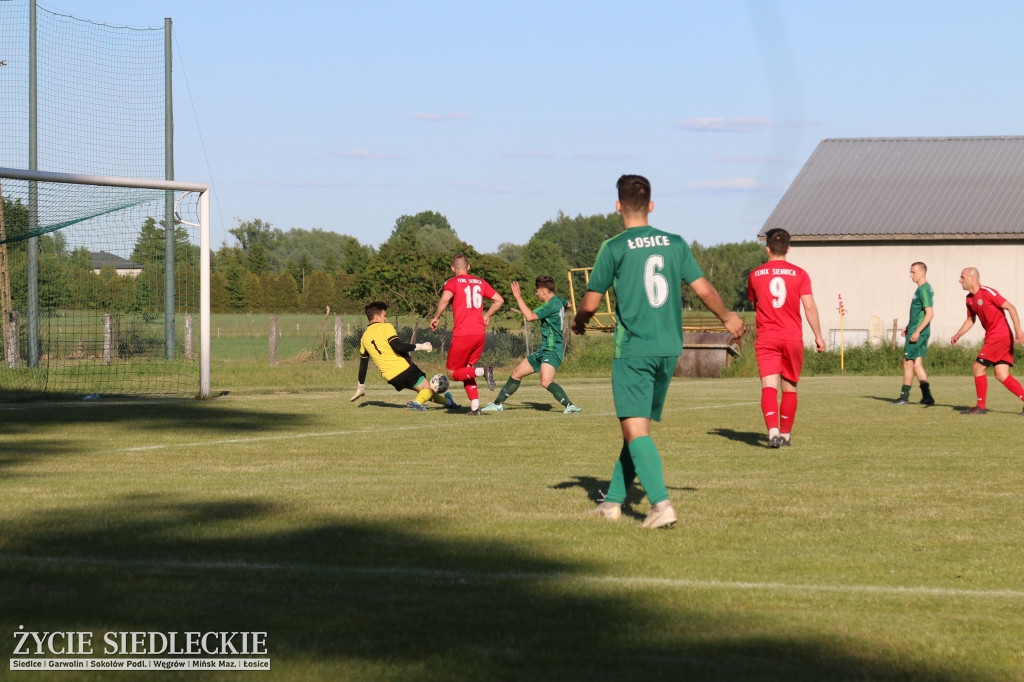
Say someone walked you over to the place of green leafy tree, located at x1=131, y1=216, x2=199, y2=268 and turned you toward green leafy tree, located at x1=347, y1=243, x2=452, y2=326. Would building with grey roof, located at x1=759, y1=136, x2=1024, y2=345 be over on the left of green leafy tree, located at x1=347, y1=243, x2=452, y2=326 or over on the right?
right

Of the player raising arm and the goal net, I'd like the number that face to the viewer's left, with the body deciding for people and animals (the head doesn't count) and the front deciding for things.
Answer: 1

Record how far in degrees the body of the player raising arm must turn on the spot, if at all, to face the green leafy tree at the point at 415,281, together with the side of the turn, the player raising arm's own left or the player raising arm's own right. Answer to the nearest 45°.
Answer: approximately 90° to the player raising arm's own right

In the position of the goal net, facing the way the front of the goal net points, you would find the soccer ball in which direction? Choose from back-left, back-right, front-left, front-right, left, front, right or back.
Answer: front

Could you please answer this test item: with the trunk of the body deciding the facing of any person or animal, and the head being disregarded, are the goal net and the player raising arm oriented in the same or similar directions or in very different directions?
very different directions

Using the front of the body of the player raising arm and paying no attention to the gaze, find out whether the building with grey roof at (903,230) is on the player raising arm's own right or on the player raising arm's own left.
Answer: on the player raising arm's own right

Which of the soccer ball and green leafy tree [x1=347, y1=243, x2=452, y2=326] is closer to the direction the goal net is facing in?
the soccer ball

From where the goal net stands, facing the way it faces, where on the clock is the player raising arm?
The player raising arm is roughly at 12 o'clock from the goal net.

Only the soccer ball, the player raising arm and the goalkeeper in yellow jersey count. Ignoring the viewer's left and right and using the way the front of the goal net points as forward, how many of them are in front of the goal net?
3

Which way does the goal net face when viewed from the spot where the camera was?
facing the viewer and to the right of the viewer

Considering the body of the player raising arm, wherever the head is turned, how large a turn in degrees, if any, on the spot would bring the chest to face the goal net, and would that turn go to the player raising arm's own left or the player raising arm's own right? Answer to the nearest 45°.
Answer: approximately 45° to the player raising arm's own right

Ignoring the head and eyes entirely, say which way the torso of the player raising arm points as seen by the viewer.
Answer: to the viewer's left

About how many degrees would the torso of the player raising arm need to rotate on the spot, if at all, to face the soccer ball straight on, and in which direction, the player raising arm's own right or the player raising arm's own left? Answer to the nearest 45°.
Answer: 0° — they already face it

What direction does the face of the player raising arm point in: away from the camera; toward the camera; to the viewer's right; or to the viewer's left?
to the viewer's left
